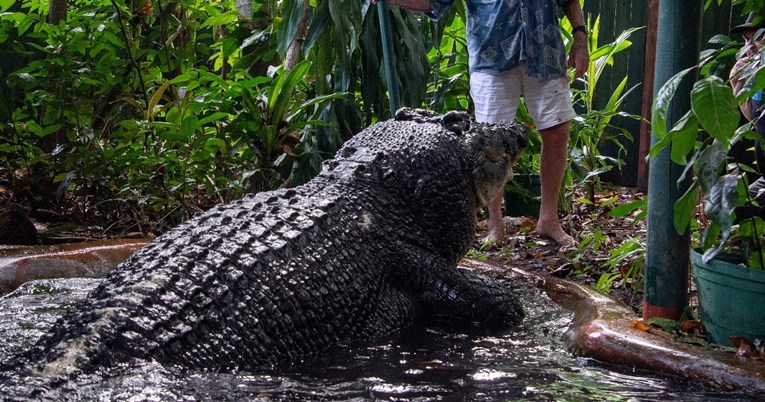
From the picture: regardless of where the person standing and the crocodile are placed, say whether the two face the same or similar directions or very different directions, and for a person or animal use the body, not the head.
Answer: very different directions

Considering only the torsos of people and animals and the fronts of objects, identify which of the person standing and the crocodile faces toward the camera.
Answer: the person standing

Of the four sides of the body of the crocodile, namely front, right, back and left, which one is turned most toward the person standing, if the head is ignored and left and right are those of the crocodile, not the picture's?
front

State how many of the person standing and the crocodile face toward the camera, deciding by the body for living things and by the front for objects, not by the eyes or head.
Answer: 1

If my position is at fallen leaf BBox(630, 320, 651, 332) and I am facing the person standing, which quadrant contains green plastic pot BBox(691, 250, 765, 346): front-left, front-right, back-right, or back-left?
back-right

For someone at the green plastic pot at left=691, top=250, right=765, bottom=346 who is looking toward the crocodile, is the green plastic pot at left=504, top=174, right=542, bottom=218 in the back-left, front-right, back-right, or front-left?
front-right

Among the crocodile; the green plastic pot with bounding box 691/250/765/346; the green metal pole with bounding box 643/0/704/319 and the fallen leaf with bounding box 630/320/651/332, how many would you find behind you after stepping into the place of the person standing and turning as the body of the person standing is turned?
0

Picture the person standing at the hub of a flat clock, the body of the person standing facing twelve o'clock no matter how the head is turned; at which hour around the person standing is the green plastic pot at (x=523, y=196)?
The green plastic pot is roughly at 6 o'clock from the person standing.

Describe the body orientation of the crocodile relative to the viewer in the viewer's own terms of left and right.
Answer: facing away from the viewer and to the right of the viewer

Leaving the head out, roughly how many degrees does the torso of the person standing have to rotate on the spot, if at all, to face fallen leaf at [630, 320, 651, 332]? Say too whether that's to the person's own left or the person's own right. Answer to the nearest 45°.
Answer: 0° — they already face it

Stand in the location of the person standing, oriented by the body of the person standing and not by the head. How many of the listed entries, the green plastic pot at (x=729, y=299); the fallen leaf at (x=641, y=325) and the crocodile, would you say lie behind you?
0

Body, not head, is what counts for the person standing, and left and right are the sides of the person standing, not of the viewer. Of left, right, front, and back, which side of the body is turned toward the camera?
front

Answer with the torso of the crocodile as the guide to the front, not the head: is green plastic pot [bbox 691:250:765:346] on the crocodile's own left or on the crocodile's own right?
on the crocodile's own right

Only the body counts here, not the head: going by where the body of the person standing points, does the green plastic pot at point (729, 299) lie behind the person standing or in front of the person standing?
in front

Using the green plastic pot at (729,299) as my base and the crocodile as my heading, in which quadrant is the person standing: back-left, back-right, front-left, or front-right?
front-right

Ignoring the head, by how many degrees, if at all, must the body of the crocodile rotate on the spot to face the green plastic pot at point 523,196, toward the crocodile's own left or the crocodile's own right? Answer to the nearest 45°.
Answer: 0° — it already faces it

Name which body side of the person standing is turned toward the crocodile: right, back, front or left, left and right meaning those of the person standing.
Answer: front
